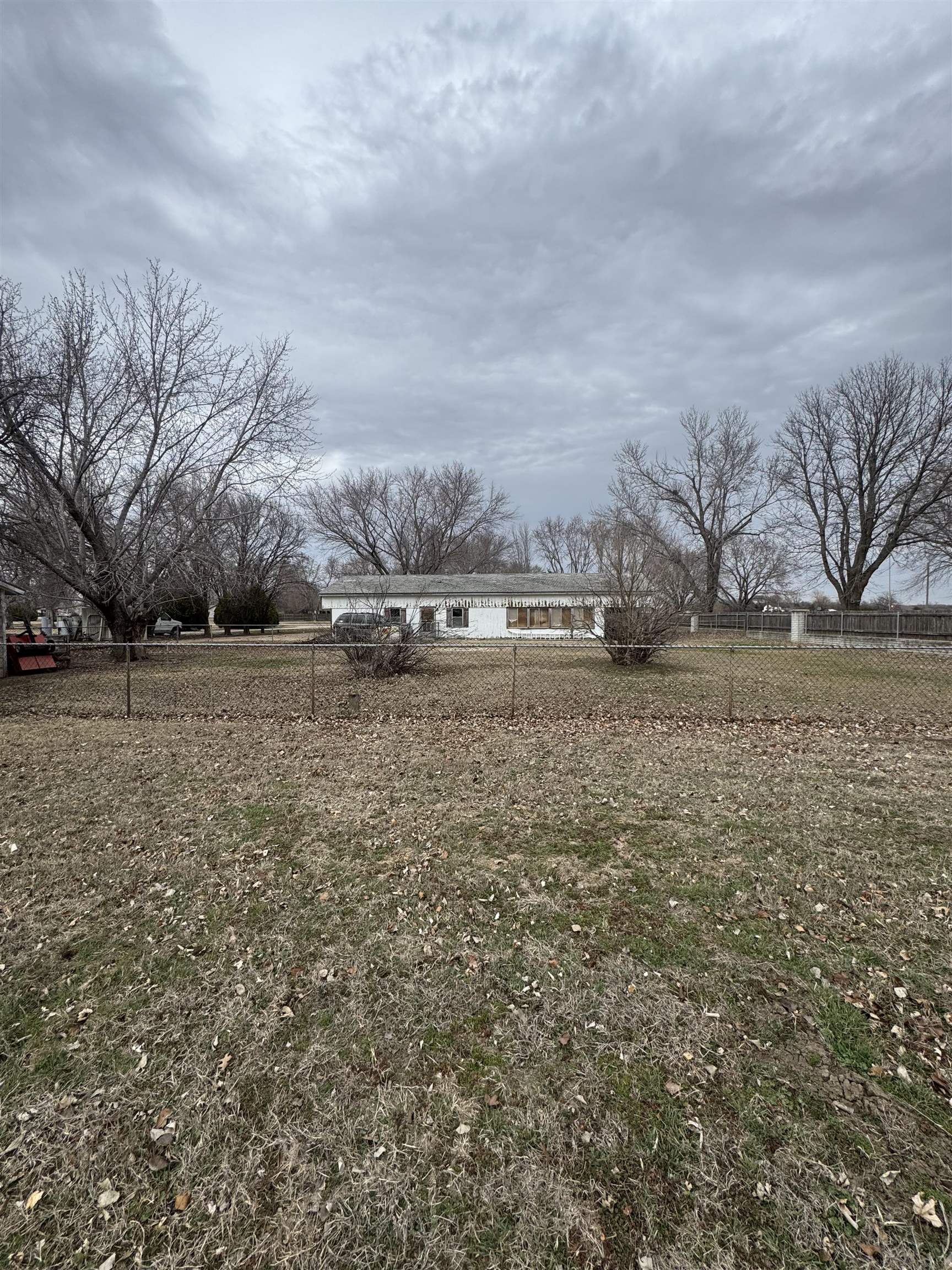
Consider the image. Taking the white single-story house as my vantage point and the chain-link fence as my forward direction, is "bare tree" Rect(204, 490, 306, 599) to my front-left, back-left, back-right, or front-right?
back-right

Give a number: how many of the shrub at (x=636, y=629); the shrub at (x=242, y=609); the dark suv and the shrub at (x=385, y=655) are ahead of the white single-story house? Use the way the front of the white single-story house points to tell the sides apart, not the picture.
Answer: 3

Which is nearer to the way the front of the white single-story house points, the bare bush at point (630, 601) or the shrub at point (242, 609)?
the bare bush

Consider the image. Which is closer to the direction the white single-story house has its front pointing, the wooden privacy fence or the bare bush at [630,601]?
the bare bush

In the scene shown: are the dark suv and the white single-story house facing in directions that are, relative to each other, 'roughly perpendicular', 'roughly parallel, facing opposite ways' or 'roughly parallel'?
roughly perpendicular

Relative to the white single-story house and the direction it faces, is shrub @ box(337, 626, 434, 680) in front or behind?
in front

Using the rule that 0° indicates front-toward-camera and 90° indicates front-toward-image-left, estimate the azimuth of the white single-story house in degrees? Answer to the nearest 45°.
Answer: approximately 0°

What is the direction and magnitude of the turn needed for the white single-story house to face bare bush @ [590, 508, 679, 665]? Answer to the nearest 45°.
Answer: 0° — it already faces it

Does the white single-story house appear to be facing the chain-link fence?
yes

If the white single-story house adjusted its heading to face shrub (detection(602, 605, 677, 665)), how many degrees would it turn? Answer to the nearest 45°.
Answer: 0° — it already faces it

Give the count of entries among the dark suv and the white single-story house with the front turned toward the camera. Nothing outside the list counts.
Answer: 1
